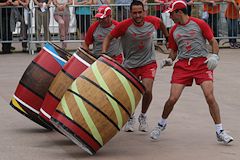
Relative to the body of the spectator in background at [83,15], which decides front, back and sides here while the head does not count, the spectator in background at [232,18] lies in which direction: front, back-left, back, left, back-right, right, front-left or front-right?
left

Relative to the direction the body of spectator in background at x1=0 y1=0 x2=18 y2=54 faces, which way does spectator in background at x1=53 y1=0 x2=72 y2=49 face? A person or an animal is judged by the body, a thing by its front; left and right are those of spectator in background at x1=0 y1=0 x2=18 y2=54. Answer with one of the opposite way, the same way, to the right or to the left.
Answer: the same way

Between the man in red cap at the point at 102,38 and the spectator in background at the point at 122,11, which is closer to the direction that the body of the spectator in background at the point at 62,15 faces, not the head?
the man in red cap

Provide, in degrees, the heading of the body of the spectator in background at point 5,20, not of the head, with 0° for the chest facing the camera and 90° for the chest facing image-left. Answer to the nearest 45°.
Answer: approximately 0°

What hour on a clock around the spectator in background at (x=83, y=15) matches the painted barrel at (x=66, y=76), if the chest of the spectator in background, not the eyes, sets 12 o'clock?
The painted barrel is roughly at 12 o'clock from the spectator in background.

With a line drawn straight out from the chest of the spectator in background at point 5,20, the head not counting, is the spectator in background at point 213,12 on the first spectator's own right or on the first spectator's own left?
on the first spectator's own left

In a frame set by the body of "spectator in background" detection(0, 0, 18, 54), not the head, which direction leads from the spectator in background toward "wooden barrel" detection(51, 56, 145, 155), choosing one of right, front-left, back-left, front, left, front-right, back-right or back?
front

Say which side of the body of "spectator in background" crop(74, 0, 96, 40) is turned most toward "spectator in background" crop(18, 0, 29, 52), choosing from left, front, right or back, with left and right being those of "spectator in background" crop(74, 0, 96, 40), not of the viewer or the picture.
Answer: right

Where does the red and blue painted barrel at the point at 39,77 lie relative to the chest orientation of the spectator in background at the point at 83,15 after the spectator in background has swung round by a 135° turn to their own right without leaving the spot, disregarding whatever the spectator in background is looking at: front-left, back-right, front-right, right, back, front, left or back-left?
back-left

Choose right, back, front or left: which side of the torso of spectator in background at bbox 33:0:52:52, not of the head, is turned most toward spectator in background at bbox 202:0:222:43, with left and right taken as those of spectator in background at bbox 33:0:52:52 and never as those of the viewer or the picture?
left

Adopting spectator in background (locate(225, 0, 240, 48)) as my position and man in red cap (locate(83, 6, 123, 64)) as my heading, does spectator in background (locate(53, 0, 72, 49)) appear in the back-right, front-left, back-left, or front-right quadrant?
front-right

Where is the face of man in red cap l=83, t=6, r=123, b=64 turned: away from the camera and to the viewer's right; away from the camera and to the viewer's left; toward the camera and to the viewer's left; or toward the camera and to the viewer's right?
toward the camera and to the viewer's left

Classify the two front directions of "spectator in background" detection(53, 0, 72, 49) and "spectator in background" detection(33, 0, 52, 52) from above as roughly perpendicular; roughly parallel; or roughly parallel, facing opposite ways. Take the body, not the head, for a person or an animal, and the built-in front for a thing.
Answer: roughly parallel

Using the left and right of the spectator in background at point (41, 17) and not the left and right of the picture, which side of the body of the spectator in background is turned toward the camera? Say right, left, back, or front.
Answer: front

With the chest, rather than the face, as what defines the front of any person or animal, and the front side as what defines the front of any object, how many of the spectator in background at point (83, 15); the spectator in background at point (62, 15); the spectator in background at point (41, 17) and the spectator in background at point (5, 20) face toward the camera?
4

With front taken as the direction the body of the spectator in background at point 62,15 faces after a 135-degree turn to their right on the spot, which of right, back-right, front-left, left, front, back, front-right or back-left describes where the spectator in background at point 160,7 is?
back-right

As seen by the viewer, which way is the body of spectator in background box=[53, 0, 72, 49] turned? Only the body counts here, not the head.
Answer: toward the camera

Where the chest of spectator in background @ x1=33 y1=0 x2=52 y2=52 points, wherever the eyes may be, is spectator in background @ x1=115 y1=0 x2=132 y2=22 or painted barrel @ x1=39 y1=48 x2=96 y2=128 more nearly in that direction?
the painted barrel
